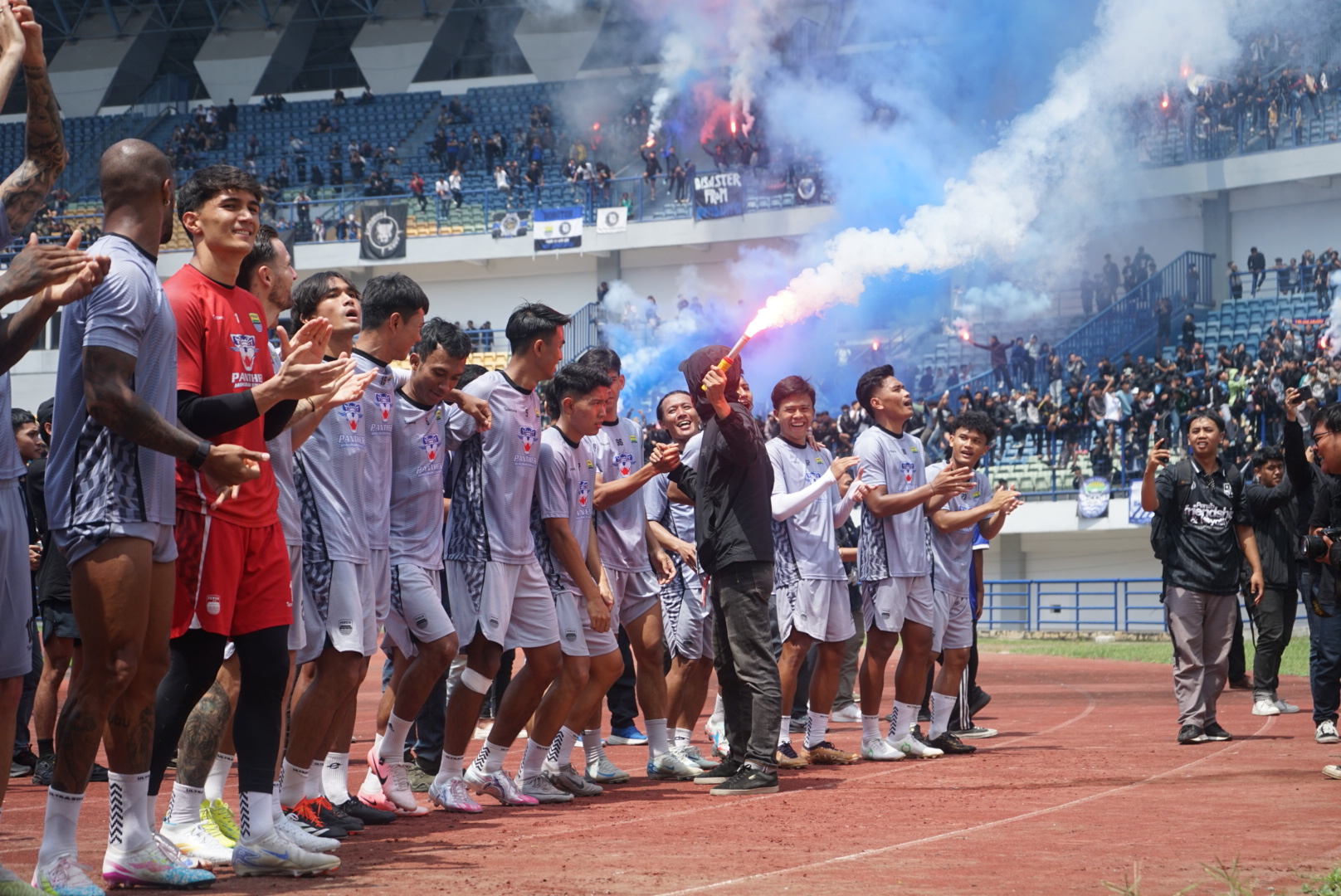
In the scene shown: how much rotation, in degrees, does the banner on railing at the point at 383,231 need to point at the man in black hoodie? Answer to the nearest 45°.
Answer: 0° — it already faces them

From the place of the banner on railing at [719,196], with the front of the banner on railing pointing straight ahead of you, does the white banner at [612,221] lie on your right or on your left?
on your right

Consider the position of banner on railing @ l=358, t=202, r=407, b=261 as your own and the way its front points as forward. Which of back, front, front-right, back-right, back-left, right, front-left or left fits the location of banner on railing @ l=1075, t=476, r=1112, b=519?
front-left

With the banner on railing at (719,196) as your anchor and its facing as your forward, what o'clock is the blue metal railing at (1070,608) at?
The blue metal railing is roughly at 11 o'clock from the banner on railing.

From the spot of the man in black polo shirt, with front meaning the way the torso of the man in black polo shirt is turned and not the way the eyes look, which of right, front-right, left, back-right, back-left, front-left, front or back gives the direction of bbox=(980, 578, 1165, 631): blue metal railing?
back

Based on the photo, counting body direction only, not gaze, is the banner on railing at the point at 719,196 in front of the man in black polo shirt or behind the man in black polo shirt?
behind

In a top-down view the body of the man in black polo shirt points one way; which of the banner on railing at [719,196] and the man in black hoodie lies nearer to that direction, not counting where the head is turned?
the man in black hoodie

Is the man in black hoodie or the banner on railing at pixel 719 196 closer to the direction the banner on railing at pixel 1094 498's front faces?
the man in black hoodie

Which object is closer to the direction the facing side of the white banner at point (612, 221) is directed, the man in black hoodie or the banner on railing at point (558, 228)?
the man in black hoodie
